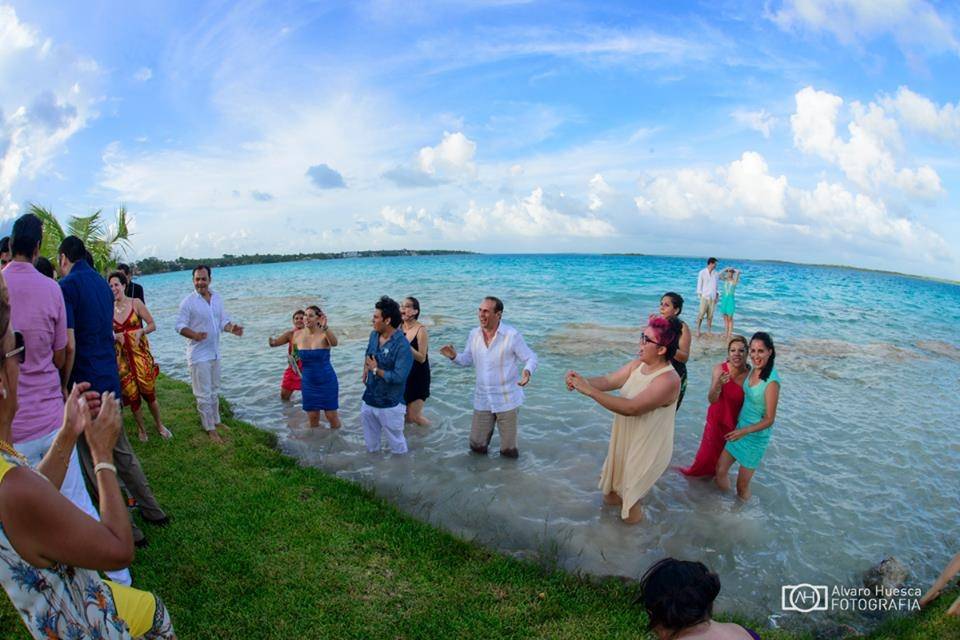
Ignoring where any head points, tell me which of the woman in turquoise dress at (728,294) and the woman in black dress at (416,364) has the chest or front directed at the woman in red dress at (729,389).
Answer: the woman in turquoise dress

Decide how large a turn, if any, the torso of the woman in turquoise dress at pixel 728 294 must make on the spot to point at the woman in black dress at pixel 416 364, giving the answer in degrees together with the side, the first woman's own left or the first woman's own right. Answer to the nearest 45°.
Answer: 0° — they already face them

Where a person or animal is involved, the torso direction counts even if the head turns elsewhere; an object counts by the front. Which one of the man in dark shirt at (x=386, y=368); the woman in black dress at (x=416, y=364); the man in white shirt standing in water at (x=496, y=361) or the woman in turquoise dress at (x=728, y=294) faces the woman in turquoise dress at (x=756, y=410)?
the woman in turquoise dress at (x=728, y=294)

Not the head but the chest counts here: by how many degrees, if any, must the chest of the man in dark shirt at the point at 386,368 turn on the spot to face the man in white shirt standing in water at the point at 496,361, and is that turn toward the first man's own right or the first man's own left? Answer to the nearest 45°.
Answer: approximately 135° to the first man's own left

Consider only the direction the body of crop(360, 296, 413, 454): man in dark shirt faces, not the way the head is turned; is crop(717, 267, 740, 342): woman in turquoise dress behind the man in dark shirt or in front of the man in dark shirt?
behind

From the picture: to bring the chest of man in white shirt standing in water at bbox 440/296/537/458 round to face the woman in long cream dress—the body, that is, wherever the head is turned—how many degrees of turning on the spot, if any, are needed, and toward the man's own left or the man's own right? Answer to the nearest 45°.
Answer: approximately 90° to the man's own left

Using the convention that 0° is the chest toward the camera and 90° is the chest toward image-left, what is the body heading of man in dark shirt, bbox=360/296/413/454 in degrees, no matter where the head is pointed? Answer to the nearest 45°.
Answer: approximately 45°
